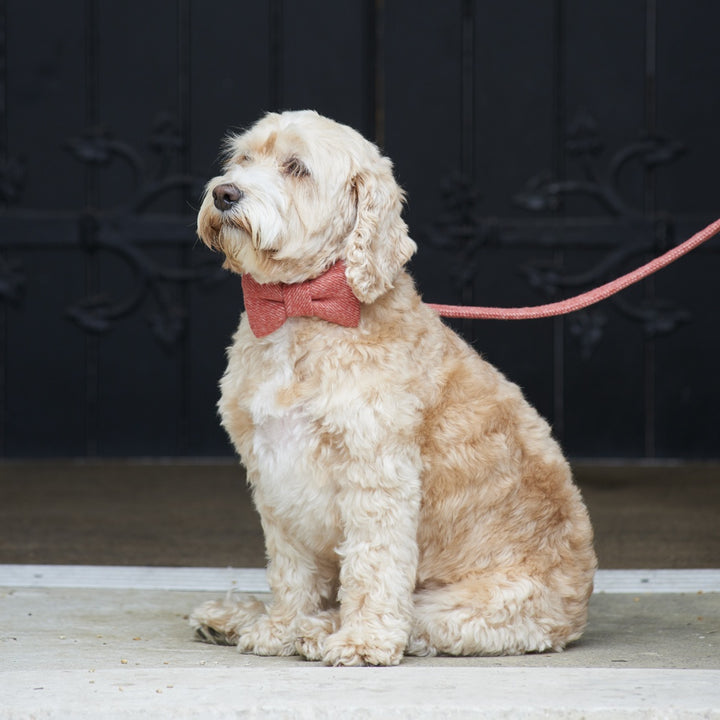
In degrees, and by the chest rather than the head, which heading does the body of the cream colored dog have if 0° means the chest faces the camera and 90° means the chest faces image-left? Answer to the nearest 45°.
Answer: approximately 45°
